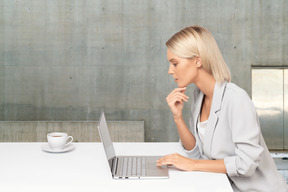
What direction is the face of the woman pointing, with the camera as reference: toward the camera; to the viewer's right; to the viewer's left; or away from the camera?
to the viewer's left

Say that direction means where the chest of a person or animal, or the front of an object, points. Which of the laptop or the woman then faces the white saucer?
the woman

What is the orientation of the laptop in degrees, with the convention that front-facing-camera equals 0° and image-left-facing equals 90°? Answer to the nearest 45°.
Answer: approximately 270°

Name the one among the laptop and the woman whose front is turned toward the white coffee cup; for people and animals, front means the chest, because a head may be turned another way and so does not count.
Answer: the woman

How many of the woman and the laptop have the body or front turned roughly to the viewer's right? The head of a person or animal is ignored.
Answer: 1

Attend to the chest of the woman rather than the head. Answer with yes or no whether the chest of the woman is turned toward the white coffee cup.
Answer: yes

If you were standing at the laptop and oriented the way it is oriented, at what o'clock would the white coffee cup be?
The white coffee cup is roughly at 7 o'clock from the laptop.

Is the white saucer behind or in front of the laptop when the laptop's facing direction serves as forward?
behind

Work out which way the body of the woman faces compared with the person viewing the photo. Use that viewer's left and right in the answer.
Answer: facing to the left of the viewer

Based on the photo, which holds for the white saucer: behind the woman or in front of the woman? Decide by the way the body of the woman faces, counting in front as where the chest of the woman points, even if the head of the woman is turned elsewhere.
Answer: in front

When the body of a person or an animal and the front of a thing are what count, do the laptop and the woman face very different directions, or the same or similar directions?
very different directions
